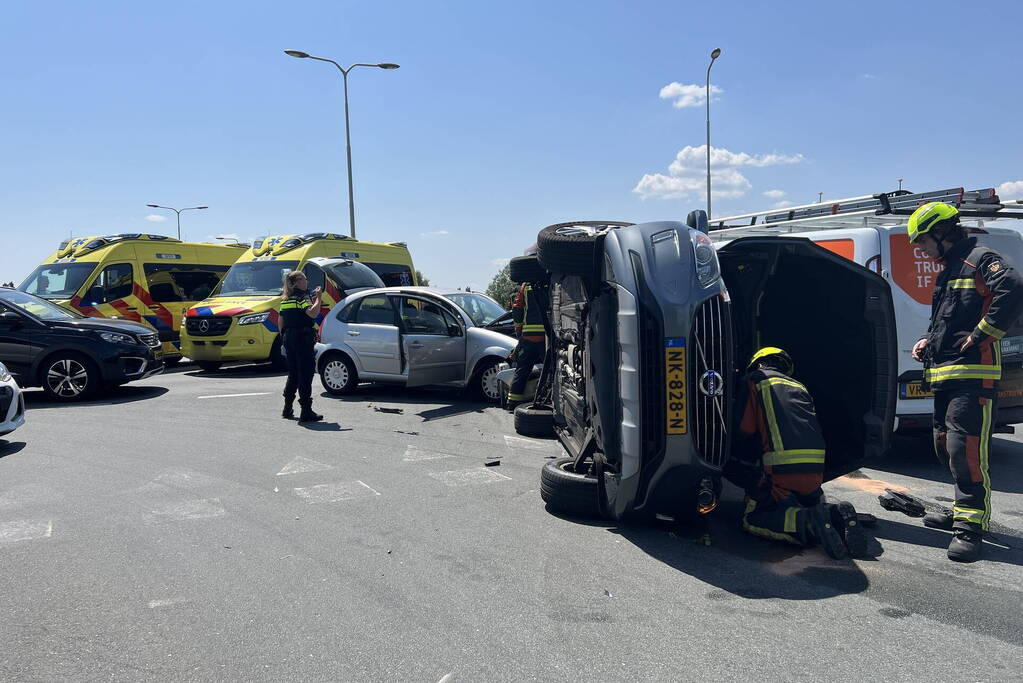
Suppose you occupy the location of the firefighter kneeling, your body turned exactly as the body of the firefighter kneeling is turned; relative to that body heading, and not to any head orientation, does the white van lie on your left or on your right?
on your right

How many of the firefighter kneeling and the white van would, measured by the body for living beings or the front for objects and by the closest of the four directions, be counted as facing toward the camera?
0

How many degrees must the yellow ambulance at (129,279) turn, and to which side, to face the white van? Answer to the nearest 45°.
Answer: approximately 90° to its left

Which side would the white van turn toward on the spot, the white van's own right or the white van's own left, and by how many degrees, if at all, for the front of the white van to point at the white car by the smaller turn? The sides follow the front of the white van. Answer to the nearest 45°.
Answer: approximately 45° to the white van's own left

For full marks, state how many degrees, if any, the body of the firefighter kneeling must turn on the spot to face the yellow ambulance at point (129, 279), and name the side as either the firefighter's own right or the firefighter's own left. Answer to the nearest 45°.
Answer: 0° — they already face it

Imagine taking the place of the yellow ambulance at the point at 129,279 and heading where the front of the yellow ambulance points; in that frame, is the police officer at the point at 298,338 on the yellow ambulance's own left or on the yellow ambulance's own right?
on the yellow ambulance's own left

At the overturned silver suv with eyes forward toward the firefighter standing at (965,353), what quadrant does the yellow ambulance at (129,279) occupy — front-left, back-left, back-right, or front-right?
back-left

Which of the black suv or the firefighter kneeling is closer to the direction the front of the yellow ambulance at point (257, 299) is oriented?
the black suv

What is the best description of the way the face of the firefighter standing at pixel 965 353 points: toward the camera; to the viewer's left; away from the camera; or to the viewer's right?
to the viewer's left

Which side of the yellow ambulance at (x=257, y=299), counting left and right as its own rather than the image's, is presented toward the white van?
left

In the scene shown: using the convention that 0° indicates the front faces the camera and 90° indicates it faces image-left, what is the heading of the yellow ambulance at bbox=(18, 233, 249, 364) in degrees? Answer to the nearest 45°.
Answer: approximately 45°

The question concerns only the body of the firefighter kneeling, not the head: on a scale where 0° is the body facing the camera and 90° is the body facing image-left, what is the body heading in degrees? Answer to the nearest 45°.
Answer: approximately 135°

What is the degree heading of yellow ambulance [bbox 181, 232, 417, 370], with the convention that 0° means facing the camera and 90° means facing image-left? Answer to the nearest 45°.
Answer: approximately 45°

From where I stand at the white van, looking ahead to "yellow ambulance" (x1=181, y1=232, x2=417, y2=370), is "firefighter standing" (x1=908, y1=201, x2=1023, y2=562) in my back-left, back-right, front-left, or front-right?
back-left

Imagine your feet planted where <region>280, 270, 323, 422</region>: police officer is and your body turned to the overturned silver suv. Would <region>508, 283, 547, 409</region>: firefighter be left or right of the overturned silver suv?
left

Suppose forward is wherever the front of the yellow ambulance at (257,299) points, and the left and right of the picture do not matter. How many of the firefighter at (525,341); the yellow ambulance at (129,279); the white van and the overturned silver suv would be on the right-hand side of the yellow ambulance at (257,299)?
1
